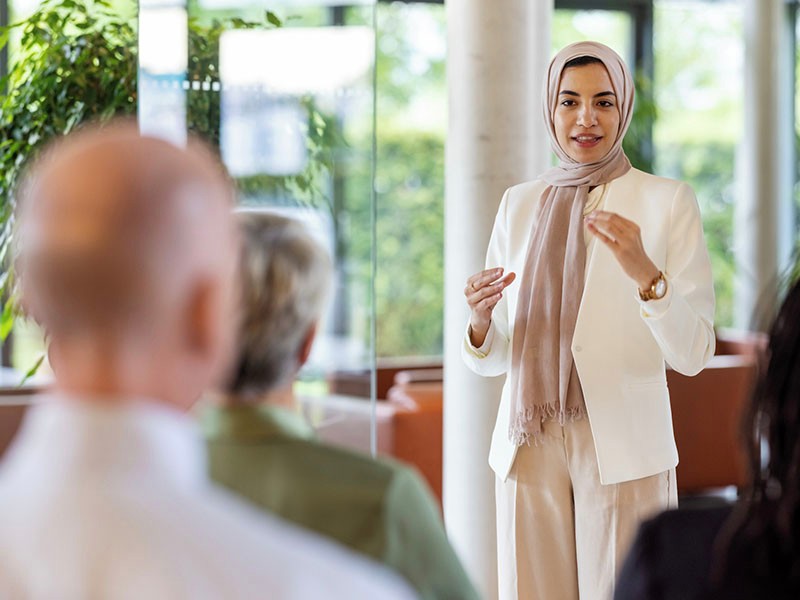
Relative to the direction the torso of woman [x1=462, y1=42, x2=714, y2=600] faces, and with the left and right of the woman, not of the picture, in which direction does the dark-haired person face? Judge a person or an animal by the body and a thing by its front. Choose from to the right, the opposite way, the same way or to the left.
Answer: the opposite way

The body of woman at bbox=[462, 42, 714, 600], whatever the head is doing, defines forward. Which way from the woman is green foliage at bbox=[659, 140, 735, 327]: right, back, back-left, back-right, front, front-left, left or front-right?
back

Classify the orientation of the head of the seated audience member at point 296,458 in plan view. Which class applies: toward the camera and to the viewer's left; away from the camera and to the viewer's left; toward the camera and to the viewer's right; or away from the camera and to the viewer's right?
away from the camera and to the viewer's right

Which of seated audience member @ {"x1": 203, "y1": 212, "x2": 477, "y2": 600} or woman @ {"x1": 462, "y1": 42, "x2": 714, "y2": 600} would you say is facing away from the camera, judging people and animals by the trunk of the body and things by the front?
the seated audience member

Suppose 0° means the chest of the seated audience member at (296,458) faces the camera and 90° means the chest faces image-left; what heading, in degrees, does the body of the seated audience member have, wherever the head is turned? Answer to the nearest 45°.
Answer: approximately 180°

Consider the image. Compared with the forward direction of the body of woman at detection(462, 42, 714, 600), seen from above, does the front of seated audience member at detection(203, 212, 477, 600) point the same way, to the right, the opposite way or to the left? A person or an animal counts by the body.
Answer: the opposite way

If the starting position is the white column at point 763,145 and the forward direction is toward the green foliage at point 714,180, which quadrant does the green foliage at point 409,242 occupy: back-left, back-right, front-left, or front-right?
front-left

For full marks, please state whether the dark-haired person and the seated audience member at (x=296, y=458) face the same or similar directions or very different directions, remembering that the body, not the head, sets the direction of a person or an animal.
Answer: same or similar directions

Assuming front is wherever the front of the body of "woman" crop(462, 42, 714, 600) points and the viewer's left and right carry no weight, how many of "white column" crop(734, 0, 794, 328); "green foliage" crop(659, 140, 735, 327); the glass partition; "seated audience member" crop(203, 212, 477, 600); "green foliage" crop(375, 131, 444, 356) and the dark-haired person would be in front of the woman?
2

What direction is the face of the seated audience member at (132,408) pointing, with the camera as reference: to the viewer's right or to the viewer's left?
to the viewer's right

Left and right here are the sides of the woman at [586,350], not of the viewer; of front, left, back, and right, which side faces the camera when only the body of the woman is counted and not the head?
front

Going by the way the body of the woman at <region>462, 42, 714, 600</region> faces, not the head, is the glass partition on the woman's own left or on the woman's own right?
on the woman's own right

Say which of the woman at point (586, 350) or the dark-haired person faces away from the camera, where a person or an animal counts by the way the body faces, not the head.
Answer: the dark-haired person

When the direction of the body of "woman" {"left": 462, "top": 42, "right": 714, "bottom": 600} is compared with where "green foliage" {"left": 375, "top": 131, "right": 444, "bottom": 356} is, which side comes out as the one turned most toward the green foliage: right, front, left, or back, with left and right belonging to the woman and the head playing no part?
back

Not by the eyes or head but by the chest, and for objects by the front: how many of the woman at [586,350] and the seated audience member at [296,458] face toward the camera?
1

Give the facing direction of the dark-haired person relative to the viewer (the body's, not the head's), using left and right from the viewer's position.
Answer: facing away from the viewer

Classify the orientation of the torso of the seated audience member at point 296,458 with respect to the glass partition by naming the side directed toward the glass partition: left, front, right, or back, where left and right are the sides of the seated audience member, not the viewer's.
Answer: front

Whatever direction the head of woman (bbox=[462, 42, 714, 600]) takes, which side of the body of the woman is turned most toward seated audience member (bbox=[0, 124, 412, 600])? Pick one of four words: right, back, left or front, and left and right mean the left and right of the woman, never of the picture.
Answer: front

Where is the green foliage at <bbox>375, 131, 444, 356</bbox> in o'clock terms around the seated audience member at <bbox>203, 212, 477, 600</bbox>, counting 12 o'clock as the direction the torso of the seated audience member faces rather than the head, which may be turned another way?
The green foliage is roughly at 12 o'clock from the seated audience member.
